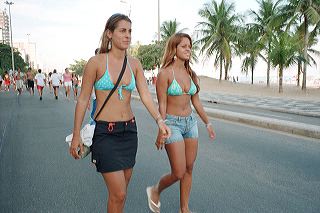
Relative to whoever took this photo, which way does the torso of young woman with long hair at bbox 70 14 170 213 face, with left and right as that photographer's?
facing the viewer and to the right of the viewer

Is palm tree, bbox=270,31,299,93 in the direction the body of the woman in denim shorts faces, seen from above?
no

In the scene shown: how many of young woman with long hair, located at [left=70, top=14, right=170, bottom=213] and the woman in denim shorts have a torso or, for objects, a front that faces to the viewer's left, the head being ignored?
0

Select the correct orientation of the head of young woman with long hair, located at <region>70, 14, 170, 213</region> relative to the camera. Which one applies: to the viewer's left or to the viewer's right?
to the viewer's right

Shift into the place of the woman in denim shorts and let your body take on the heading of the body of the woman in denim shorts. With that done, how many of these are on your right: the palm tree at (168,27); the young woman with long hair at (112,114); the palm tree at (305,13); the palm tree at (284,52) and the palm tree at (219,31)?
1

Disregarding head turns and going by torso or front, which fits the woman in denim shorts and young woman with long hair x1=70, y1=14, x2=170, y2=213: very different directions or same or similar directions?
same or similar directions

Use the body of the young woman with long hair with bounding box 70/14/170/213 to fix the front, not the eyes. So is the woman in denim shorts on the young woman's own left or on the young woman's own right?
on the young woman's own left

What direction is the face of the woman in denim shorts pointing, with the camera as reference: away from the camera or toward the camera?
toward the camera

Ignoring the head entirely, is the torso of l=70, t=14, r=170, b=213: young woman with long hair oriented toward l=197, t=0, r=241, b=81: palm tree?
no

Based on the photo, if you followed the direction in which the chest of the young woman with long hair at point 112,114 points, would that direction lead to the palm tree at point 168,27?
no

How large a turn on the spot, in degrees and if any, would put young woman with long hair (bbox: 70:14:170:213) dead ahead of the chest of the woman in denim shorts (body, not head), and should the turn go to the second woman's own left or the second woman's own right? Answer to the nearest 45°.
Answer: approximately 90° to the second woman's own right

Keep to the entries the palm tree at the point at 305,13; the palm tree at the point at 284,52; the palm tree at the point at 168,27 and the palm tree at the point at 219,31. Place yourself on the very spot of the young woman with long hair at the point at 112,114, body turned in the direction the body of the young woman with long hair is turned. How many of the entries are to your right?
0

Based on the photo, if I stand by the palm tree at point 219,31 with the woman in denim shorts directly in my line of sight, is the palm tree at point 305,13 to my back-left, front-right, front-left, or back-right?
front-left
